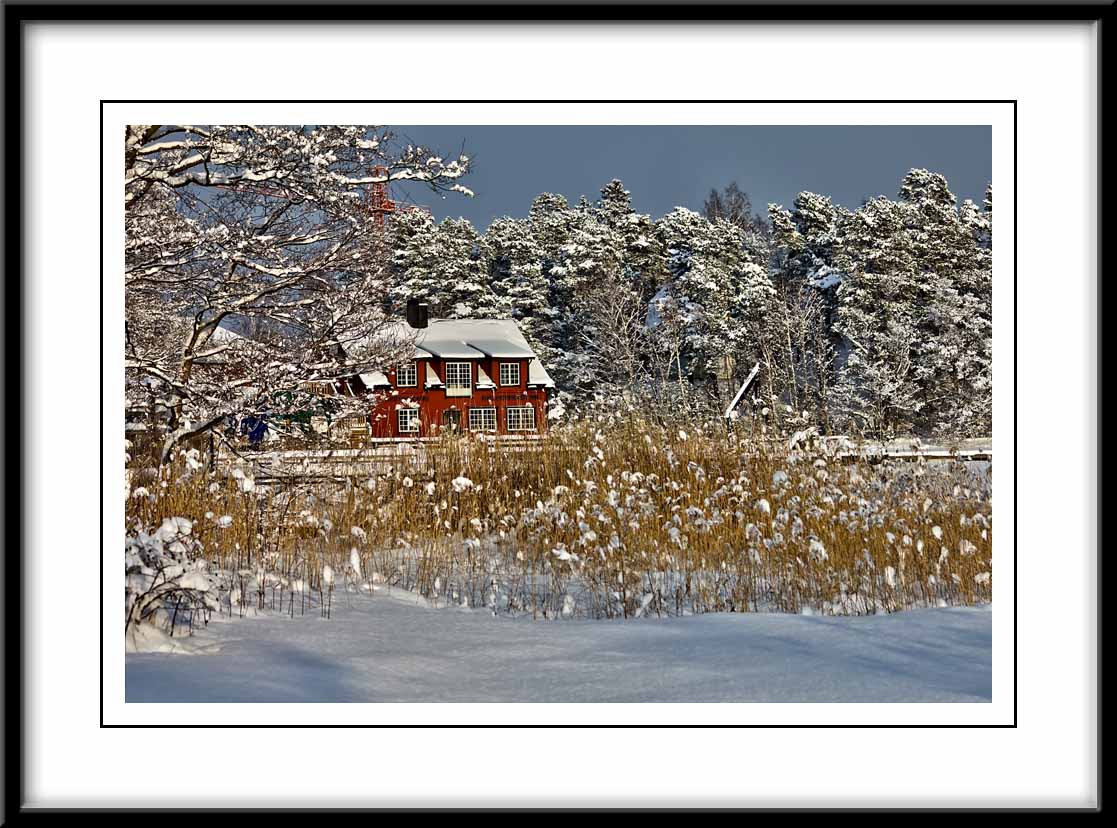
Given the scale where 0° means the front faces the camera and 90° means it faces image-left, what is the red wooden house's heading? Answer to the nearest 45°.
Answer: approximately 0°
